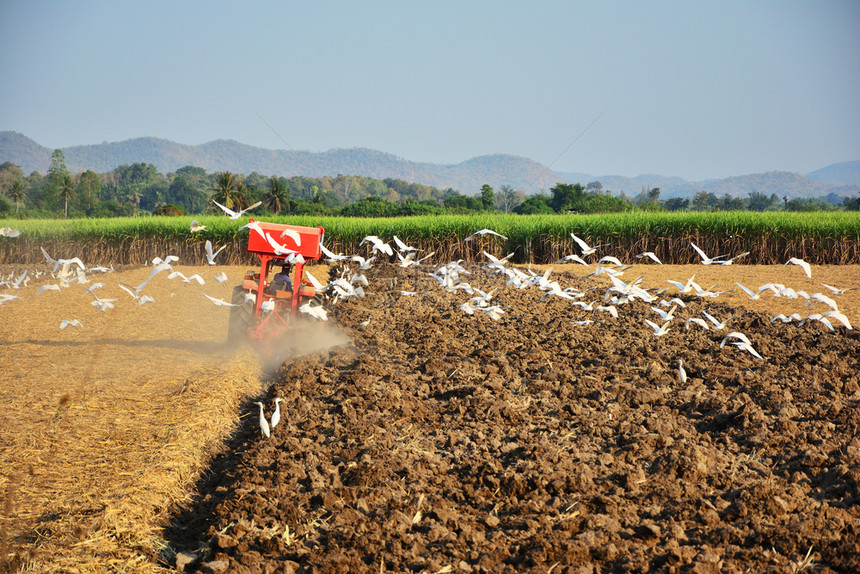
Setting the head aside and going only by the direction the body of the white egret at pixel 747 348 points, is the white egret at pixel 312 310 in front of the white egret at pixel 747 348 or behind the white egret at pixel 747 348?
in front

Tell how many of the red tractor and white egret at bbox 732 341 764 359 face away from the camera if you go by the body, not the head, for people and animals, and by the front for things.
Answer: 1

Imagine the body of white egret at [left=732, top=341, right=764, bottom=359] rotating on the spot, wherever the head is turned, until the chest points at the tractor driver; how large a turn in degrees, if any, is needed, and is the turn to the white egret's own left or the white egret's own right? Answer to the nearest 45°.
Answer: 0° — it already faces them

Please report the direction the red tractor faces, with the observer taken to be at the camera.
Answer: facing away from the viewer

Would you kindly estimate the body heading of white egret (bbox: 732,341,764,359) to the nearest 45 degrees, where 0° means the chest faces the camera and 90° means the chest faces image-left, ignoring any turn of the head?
approximately 90°

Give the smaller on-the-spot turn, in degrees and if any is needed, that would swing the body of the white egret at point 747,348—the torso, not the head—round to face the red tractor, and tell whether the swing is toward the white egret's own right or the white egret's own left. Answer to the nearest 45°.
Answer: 0° — it already faces it

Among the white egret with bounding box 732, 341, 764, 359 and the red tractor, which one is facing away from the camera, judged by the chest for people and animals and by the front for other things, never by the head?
the red tractor

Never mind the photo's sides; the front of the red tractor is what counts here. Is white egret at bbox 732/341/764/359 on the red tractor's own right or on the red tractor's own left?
on the red tractor's own right
